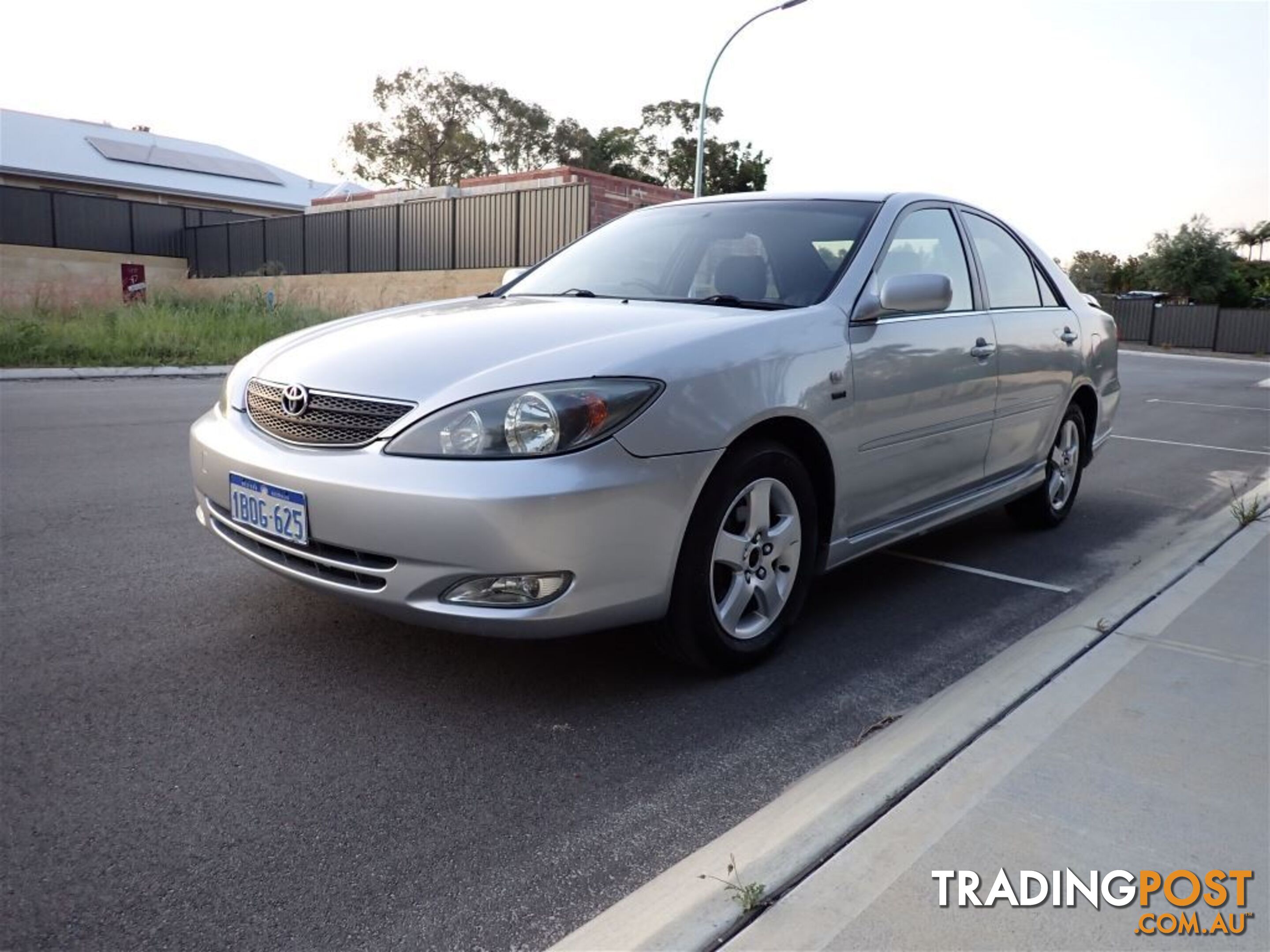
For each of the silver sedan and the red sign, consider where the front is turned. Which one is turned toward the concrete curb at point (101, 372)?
the red sign

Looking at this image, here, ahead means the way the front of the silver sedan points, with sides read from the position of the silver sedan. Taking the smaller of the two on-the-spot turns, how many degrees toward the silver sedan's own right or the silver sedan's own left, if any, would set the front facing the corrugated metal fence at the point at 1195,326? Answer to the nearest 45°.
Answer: approximately 180°

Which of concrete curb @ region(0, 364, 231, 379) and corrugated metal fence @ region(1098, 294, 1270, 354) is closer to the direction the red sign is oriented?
the concrete curb

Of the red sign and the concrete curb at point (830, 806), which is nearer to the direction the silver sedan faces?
the concrete curb

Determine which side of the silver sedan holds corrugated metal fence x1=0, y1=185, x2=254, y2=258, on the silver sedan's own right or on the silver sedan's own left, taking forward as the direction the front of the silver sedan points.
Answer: on the silver sedan's own right

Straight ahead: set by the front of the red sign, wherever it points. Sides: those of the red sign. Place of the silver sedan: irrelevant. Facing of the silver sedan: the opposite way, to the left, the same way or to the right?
to the right

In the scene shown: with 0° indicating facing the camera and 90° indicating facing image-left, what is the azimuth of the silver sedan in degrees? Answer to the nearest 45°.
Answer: approximately 45°

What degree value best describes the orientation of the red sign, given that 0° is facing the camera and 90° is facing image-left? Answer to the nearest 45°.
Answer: approximately 0°

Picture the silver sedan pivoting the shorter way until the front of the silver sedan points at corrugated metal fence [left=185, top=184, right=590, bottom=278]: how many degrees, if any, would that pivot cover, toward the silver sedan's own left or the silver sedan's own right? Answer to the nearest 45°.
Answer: approximately 135° to the silver sedan's own right

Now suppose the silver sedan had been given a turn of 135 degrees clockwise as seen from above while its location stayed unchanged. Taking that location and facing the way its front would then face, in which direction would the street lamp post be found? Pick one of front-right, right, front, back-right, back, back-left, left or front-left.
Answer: front

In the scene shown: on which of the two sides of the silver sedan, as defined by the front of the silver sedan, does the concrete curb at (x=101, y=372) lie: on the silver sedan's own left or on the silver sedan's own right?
on the silver sedan's own right
